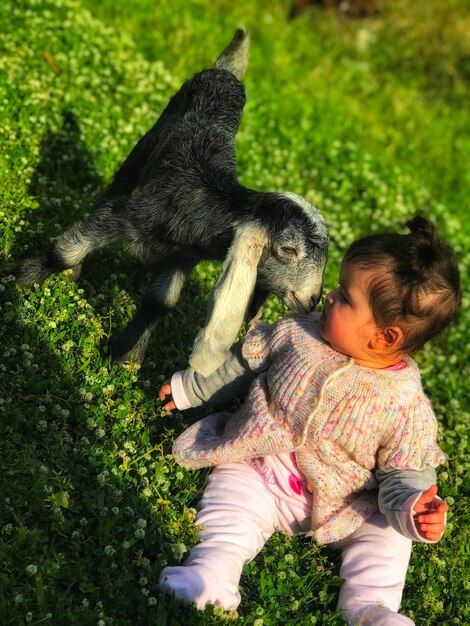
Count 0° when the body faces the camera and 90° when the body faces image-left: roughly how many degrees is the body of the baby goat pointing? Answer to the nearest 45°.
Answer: approximately 315°
